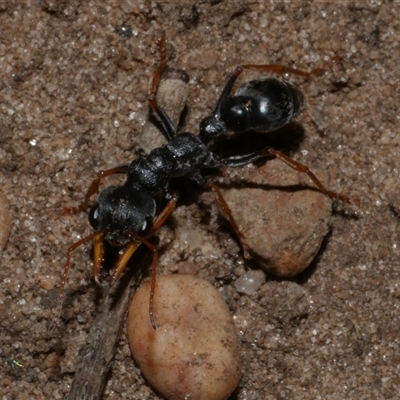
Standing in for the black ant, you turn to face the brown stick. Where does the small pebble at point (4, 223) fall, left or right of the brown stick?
right

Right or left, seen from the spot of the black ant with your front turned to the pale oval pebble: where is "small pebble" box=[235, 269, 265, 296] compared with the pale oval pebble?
left

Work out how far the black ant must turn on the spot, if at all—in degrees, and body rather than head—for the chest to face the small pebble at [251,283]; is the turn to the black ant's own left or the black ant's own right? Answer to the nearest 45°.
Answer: approximately 90° to the black ant's own left

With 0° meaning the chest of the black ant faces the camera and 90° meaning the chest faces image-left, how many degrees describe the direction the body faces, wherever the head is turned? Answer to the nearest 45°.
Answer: approximately 45°

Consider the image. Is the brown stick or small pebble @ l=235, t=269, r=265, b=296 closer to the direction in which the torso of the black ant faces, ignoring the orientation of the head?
the brown stick

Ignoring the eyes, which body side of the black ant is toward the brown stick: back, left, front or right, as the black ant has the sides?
front

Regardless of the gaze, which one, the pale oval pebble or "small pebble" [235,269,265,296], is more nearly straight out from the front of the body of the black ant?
the pale oval pebble

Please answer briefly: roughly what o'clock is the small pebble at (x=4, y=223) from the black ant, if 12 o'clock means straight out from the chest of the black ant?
The small pebble is roughly at 1 o'clock from the black ant.
